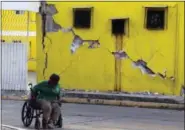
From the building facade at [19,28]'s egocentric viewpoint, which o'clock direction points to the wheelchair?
The wheelchair is roughly at 12 o'clock from the building facade.

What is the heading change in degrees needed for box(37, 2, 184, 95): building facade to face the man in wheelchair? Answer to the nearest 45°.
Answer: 0° — it already faces them

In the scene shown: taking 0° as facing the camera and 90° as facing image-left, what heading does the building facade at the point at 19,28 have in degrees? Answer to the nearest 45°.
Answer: approximately 0°

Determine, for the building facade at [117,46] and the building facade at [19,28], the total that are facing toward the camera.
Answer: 2

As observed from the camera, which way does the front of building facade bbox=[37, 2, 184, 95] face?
facing the viewer

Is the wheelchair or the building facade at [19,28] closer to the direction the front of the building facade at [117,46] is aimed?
the wheelchair

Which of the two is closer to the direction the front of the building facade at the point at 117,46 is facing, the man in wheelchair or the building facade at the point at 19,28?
the man in wheelchair

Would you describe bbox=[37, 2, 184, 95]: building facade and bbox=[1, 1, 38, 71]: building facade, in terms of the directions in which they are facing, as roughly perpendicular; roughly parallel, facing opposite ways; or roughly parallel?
roughly parallel
